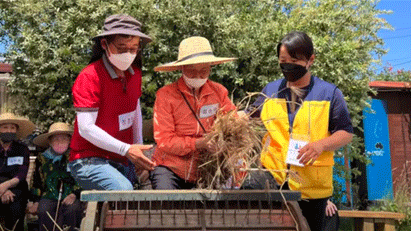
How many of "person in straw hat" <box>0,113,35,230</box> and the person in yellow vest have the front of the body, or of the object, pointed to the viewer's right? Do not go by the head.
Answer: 0

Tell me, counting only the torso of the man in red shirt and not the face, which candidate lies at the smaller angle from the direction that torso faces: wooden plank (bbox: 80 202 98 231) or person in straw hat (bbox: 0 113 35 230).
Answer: the wooden plank

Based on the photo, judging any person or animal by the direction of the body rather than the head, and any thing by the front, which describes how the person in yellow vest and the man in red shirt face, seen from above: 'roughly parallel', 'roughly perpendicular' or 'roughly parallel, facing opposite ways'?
roughly perpendicular

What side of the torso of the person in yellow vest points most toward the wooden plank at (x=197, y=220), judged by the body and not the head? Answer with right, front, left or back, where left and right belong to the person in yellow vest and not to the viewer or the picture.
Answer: front

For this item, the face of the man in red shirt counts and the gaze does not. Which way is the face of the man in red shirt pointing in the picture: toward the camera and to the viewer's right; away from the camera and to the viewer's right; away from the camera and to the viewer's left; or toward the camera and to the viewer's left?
toward the camera and to the viewer's right

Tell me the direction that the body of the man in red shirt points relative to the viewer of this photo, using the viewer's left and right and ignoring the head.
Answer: facing the viewer and to the right of the viewer

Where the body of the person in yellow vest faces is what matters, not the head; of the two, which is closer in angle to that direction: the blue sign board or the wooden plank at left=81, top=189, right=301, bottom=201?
the wooden plank

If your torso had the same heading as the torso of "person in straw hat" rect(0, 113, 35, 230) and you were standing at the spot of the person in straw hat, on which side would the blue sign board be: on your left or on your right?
on your left

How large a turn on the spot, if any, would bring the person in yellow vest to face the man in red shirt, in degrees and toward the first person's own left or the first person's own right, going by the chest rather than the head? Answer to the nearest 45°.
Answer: approximately 45° to the first person's own right
